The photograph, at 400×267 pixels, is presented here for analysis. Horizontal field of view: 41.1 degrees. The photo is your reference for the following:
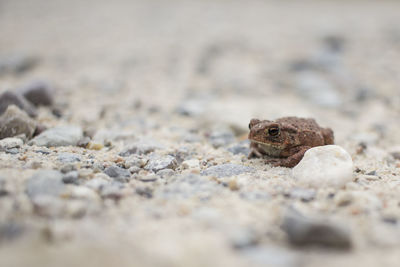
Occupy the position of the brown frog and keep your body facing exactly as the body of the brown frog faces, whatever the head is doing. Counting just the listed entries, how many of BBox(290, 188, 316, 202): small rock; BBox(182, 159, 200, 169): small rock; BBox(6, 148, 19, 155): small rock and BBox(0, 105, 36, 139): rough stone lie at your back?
0

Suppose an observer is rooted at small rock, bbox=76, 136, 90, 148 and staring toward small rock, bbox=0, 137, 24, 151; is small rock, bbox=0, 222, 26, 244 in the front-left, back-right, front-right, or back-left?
front-left

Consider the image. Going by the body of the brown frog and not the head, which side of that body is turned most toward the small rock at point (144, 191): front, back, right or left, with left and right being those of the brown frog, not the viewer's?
front

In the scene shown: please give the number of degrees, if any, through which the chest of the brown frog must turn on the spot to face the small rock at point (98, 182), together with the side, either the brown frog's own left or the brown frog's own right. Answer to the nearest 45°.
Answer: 0° — it already faces it

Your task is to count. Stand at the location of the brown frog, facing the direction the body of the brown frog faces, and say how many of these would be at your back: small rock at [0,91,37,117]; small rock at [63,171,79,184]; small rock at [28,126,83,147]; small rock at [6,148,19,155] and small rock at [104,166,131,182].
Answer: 0

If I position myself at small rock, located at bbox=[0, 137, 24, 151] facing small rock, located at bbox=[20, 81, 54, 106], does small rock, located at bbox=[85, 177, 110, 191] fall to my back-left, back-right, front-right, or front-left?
back-right

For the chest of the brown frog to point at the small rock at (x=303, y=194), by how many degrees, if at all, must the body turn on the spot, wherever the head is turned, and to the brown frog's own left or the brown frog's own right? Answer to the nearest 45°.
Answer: approximately 45° to the brown frog's own left

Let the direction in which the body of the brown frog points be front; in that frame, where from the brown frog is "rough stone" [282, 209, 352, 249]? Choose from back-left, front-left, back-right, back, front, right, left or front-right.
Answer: front-left

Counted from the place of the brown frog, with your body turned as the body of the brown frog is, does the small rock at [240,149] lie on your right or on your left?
on your right

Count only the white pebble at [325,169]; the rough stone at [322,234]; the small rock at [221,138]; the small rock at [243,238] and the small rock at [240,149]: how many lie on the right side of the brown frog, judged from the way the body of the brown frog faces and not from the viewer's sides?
2

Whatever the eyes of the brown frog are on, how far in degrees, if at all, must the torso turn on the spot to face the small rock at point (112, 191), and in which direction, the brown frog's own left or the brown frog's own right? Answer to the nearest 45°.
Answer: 0° — it already faces it

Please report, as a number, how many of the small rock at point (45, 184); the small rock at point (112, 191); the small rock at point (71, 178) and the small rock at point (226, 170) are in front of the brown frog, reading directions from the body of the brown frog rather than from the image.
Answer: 4

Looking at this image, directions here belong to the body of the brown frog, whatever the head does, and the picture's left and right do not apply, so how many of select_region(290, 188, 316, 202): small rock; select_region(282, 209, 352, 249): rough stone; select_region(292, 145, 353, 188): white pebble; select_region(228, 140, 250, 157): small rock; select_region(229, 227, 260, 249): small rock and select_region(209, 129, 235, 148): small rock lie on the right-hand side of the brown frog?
2

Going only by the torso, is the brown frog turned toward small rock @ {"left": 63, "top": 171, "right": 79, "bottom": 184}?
yes

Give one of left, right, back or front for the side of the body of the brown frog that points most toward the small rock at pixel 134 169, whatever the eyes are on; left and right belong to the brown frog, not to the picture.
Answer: front

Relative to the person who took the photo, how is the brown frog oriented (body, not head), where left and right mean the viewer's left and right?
facing the viewer and to the left of the viewer

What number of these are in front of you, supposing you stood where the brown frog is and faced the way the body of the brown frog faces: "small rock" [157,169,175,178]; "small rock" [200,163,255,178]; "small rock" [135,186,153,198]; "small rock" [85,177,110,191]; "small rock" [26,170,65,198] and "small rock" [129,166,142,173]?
6

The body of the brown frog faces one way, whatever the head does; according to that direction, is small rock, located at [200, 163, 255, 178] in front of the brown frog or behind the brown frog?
in front
